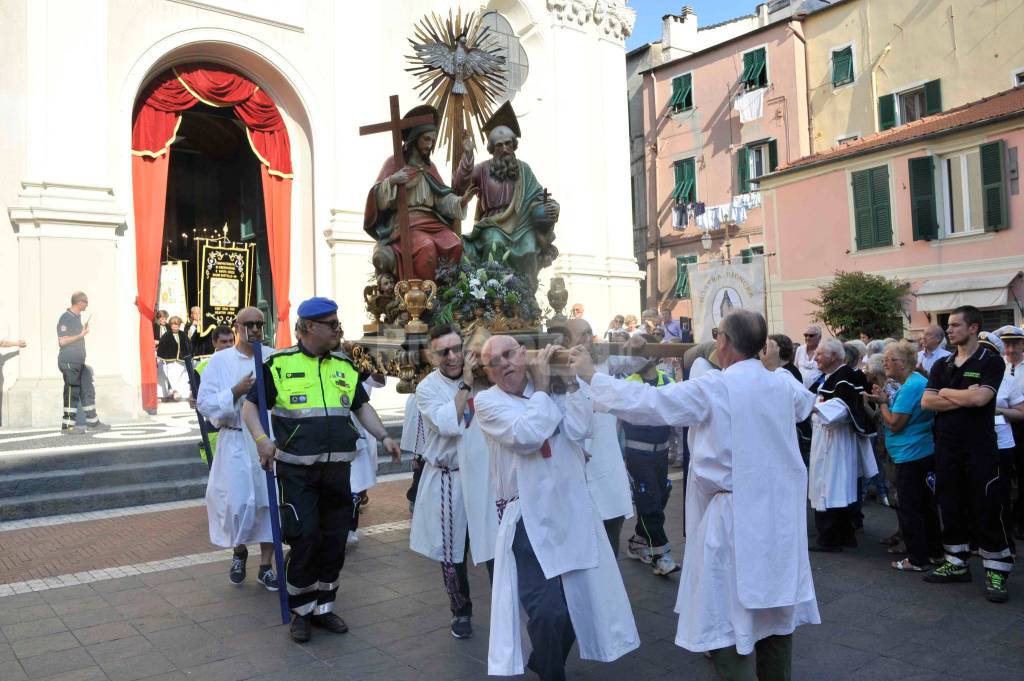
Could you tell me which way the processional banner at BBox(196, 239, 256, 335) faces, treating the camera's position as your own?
facing the viewer

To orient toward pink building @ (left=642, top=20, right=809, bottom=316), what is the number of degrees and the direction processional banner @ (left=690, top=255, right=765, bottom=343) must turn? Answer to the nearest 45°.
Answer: approximately 180°

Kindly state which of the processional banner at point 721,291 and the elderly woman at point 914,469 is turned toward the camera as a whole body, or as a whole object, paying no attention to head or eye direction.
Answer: the processional banner

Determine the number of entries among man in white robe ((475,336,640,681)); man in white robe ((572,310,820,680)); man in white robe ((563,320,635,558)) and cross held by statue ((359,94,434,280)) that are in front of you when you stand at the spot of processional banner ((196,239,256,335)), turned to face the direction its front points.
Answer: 4

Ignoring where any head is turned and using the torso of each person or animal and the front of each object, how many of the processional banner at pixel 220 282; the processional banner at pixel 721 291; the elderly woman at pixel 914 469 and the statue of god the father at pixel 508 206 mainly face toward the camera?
3

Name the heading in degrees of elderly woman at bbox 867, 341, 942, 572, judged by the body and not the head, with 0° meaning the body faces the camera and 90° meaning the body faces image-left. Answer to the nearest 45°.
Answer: approximately 90°

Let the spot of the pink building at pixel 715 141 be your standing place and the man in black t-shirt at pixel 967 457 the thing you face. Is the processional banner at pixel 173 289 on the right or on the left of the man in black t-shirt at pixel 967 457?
right

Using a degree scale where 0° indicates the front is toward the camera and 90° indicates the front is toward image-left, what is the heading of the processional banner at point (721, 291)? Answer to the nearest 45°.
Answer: approximately 0°

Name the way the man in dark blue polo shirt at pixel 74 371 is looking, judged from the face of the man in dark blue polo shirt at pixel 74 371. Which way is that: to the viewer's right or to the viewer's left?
to the viewer's right

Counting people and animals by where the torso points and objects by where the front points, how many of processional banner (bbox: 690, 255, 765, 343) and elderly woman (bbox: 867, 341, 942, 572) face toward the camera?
1

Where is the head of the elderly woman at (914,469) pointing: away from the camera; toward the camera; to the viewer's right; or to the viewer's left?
to the viewer's left

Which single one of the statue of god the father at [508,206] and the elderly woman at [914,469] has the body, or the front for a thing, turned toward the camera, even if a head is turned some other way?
the statue of god the father

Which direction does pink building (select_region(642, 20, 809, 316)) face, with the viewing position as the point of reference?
facing the viewer and to the left of the viewer

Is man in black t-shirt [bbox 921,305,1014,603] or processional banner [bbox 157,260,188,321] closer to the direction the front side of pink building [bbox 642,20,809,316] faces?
the processional banner

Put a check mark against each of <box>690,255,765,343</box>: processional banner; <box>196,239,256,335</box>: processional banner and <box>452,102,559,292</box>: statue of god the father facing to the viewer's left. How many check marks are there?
0

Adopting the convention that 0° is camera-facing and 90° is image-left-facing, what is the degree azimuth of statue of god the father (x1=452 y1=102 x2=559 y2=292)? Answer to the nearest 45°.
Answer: approximately 0°
